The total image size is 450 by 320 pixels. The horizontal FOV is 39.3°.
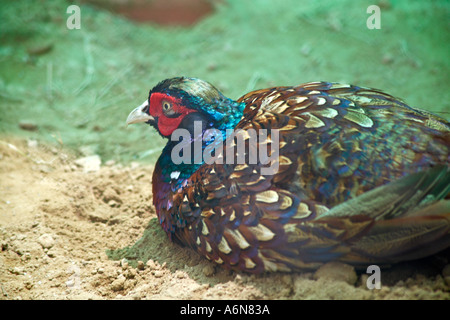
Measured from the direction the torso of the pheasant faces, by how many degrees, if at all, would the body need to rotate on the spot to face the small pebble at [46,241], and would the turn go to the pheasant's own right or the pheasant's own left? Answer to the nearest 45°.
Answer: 0° — it already faces it

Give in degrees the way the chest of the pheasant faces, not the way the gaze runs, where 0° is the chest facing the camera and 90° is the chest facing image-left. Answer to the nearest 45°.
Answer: approximately 90°
